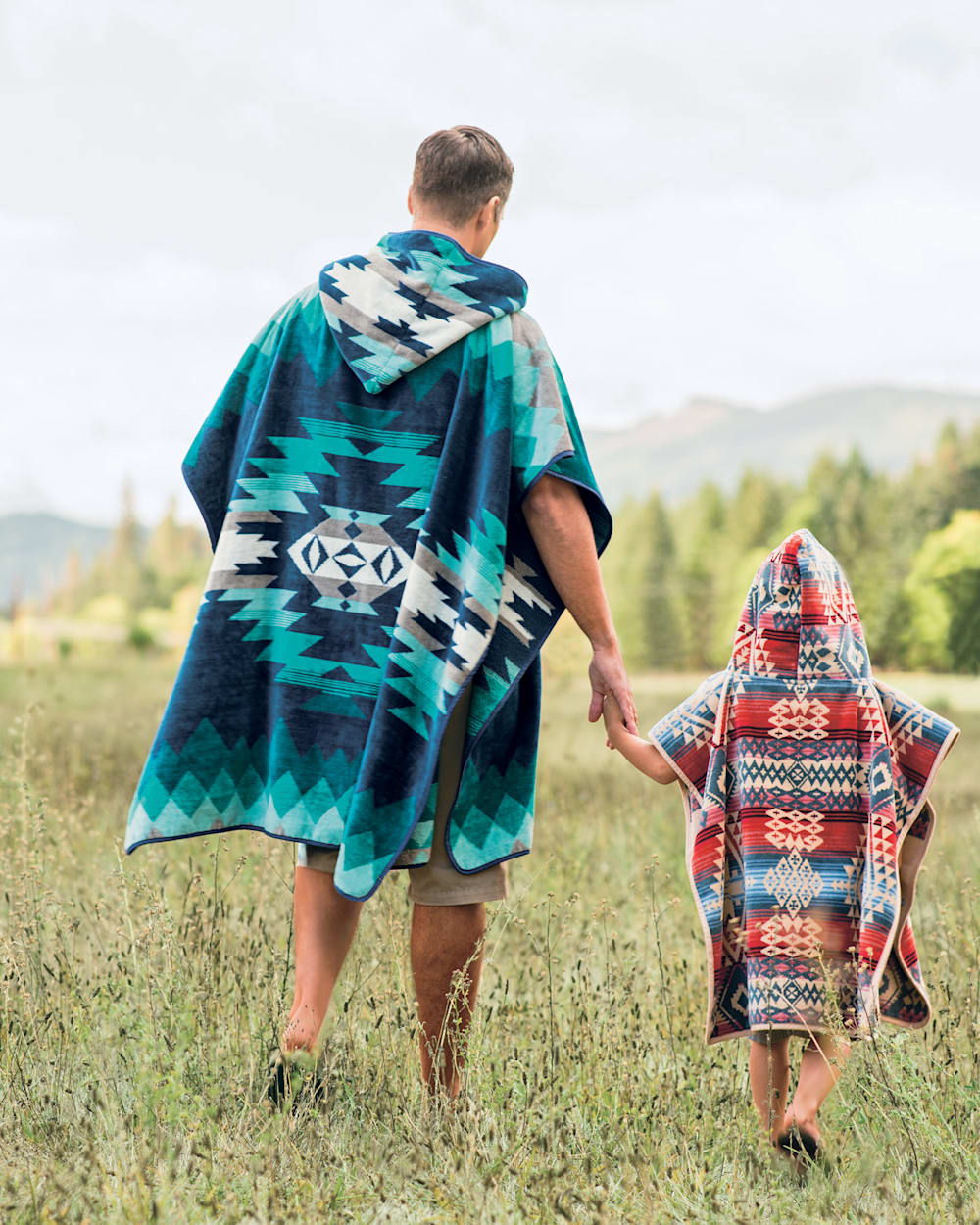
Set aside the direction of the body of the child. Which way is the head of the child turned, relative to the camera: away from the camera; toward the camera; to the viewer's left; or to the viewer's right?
away from the camera

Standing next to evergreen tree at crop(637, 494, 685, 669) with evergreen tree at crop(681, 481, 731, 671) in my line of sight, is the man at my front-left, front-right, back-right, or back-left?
back-right

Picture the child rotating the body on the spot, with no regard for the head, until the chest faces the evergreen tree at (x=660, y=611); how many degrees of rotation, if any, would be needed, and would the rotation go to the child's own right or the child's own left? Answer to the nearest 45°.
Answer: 0° — they already face it

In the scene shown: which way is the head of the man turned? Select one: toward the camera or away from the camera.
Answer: away from the camera

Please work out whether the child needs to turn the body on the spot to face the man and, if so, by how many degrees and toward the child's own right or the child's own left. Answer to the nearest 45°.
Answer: approximately 90° to the child's own left

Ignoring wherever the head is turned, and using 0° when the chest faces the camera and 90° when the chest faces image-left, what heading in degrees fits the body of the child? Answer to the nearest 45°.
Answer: approximately 180°

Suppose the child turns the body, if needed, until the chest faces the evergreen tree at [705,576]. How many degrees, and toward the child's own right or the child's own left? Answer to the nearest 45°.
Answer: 0° — they already face it

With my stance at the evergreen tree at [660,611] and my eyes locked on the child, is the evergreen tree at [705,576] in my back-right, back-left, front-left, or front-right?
back-left

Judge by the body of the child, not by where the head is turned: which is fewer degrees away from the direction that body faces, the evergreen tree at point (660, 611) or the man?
the evergreen tree

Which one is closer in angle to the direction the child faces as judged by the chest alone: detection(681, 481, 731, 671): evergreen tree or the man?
the evergreen tree
